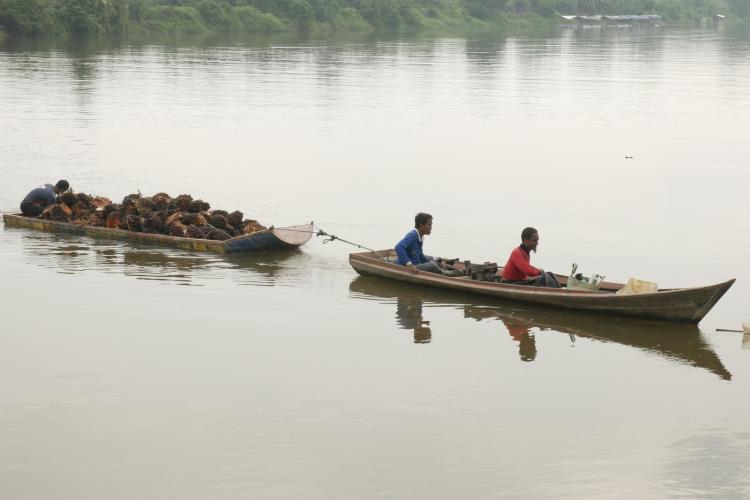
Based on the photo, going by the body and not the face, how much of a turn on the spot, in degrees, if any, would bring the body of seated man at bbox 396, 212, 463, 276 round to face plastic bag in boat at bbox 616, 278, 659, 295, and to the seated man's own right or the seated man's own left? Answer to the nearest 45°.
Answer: approximately 45° to the seated man's own right

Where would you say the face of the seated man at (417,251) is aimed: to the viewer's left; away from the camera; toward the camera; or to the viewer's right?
to the viewer's right

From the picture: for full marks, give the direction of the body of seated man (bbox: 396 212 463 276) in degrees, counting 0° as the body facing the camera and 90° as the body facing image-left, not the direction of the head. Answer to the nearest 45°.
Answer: approximately 270°

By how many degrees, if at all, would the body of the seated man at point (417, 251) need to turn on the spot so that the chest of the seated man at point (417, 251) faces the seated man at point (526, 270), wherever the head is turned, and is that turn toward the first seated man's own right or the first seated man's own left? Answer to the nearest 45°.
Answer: approximately 45° to the first seated man's own right
